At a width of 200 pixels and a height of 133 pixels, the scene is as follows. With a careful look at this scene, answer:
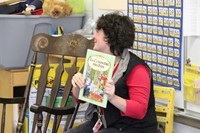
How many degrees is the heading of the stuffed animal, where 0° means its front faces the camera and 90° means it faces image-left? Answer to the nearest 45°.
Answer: approximately 0°

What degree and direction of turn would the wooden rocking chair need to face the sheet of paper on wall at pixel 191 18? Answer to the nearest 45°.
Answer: approximately 90° to its left

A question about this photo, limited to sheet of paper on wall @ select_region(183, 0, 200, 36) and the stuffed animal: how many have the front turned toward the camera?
2

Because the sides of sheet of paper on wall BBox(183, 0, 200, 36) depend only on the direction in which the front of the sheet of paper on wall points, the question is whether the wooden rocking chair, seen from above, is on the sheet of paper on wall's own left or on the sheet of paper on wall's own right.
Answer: on the sheet of paper on wall's own right

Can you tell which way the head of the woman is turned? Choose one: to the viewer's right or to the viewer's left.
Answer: to the viewer's left

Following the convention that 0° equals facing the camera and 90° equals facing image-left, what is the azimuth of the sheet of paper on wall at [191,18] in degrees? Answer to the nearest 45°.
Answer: approximately 0°

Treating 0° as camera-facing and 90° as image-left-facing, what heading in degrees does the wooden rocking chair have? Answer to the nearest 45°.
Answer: approximately 45°
